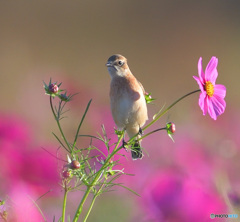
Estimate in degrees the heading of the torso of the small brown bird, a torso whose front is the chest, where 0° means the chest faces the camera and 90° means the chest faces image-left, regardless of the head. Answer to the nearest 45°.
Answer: approximately 45°
